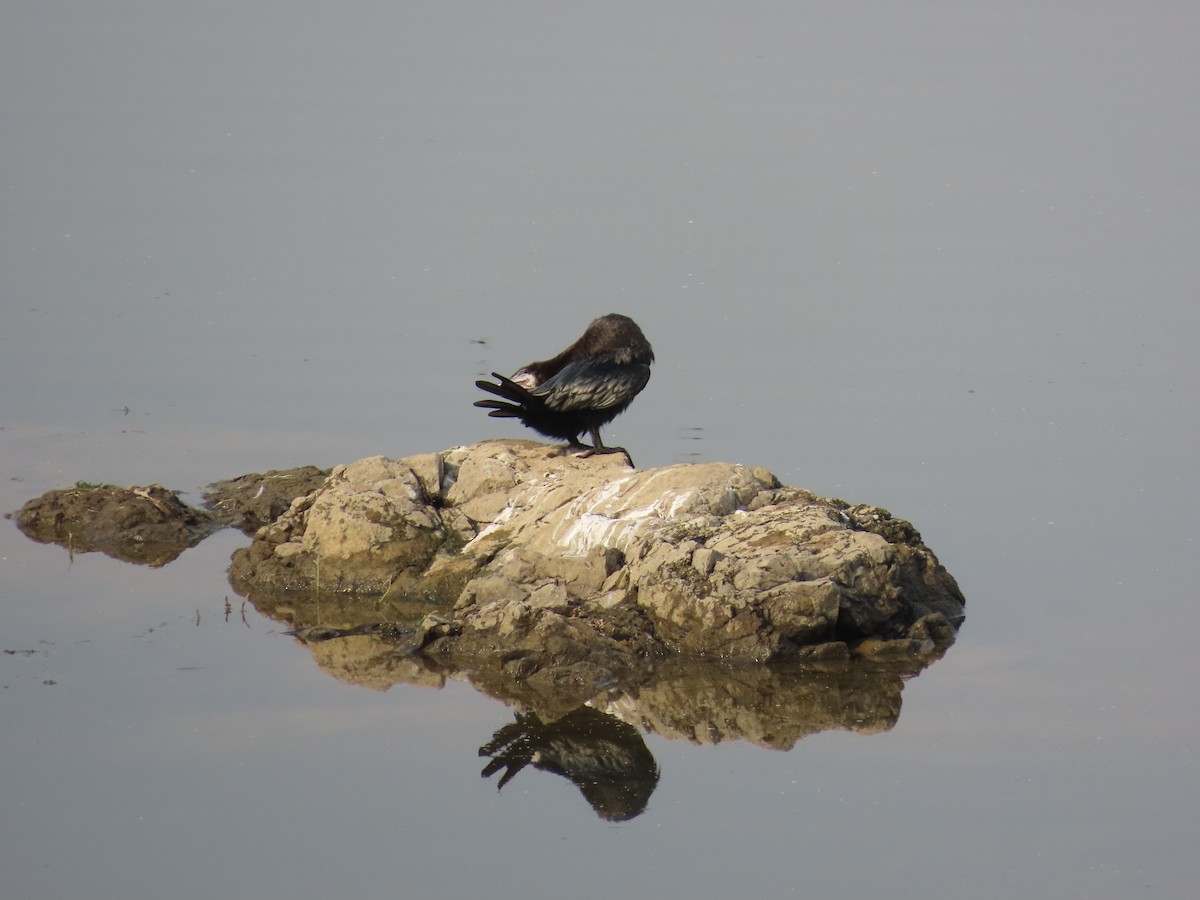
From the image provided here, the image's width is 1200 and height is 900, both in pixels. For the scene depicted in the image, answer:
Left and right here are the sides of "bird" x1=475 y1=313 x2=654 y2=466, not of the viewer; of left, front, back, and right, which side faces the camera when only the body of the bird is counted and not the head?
right
